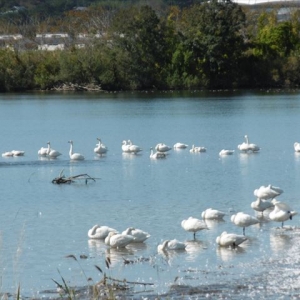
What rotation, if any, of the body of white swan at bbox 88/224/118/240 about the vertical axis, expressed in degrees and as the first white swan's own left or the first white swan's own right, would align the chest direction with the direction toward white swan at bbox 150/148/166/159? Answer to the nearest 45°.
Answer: approximately 90° to the first white swan's own right

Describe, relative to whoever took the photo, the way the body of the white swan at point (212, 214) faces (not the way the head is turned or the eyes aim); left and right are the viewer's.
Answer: facing to the left of the viewer

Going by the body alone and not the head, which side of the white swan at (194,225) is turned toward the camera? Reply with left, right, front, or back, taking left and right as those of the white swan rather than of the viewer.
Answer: left

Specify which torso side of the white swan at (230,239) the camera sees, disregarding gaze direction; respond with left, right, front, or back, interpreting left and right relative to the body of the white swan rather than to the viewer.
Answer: left

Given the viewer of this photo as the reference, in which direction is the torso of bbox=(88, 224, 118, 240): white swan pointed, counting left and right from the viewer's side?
facing to the left of the viewer
